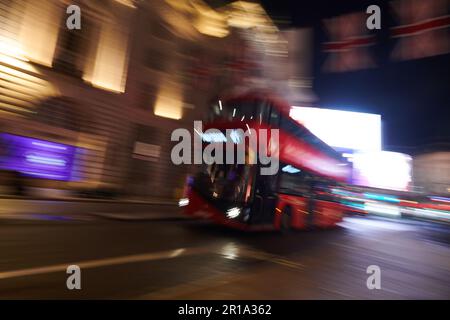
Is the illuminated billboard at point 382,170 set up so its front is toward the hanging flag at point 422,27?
yes

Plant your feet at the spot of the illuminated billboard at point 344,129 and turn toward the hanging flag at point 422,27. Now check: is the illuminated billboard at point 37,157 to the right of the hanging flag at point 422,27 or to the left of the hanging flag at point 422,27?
right

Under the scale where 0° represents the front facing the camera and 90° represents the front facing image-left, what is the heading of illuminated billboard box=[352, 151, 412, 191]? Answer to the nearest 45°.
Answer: approximately 0°

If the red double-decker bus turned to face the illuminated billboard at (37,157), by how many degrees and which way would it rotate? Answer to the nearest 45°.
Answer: approximately 45° to its right

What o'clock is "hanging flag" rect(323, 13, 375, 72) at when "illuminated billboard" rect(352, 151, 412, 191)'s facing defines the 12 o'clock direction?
The hanging flag is roughly at 12 o'clock from the illuminated billboard.

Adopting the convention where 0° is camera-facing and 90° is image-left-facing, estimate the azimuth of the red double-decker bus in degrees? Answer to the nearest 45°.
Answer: approximately 45°
